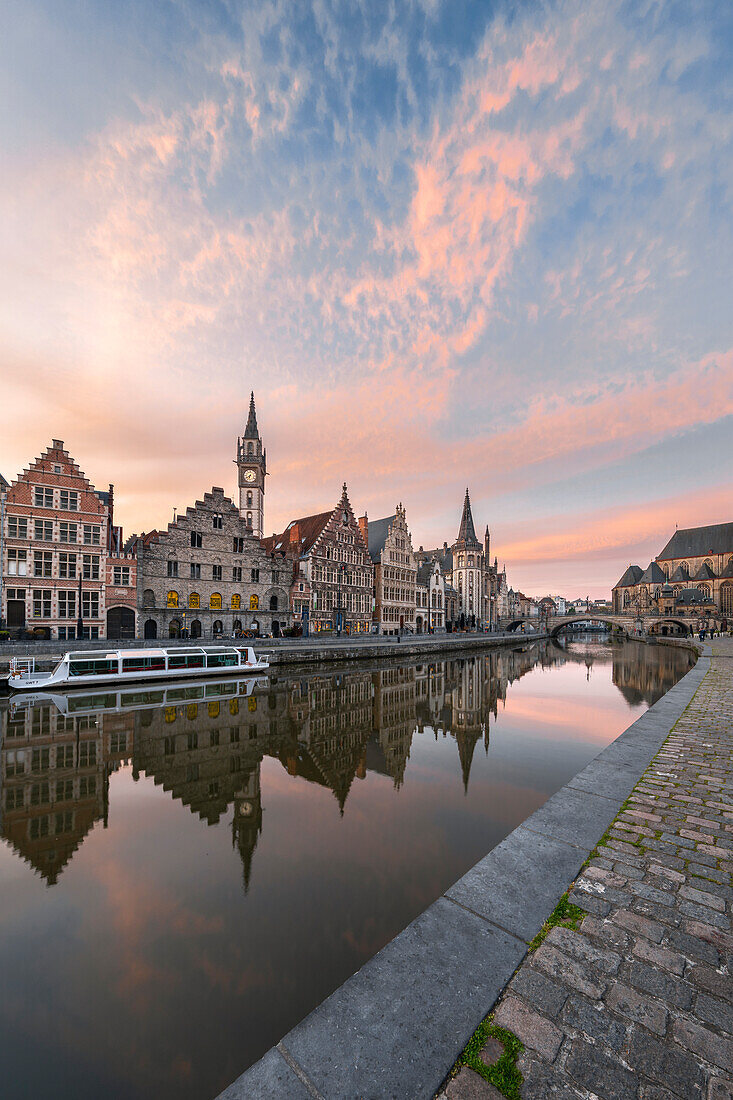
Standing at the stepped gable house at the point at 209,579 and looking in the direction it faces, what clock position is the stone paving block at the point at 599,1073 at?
The stone paving block is roughly at 12 o'clock from the stepped gable house.

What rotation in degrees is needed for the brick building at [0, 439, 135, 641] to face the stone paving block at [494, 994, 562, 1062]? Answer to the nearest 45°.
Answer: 0° — it already faces it

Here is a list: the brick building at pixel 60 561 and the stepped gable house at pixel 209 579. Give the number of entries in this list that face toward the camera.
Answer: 2

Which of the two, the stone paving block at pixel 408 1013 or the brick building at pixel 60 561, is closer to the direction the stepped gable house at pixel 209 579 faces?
the stone paving block

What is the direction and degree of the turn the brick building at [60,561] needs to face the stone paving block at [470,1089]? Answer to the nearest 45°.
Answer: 0° — it already faces it

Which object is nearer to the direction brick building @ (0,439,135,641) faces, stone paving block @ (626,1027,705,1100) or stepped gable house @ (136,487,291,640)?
the stone paving block

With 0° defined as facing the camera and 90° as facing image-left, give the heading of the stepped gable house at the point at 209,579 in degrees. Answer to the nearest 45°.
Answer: approximately 0°
